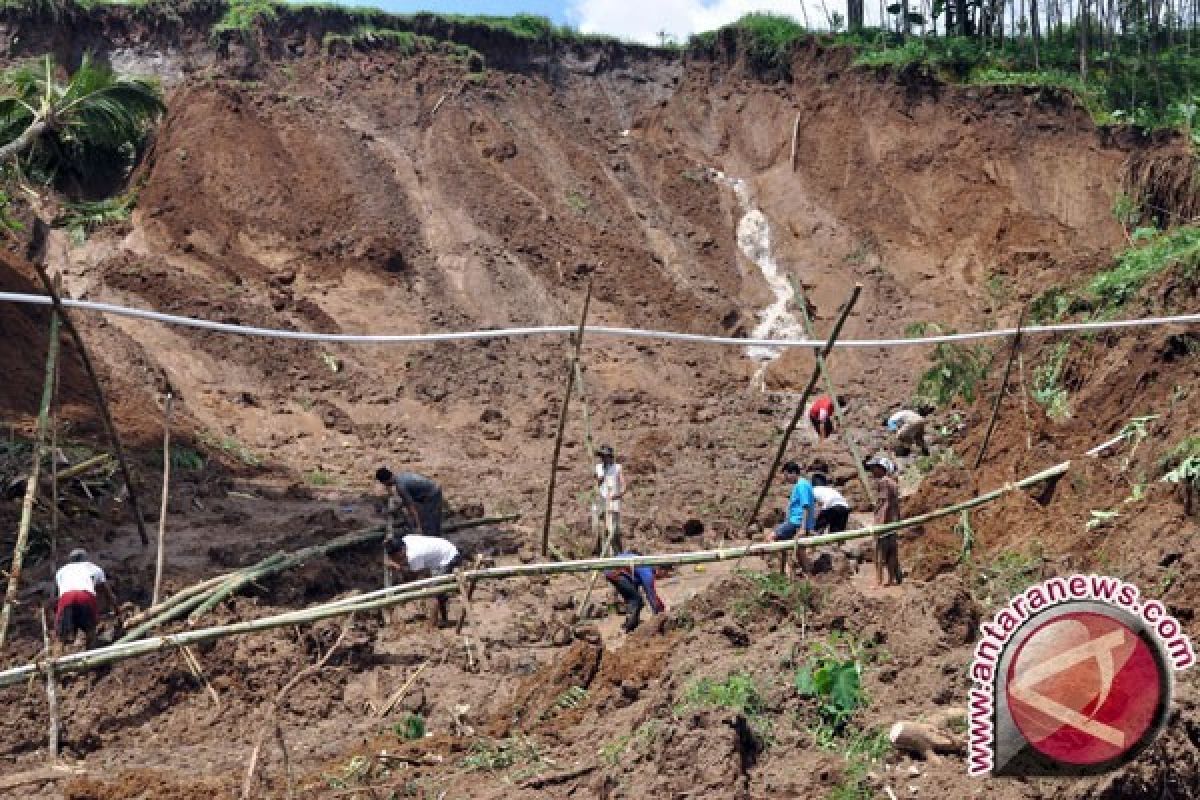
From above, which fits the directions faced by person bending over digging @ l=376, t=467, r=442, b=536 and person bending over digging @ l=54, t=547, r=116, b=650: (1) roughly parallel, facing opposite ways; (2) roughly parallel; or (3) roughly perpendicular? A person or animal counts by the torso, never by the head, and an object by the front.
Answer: roughly perpendicular

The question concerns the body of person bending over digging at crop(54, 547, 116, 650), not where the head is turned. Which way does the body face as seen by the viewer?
away from the camera

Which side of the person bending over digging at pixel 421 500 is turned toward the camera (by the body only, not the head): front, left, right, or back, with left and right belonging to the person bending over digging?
left

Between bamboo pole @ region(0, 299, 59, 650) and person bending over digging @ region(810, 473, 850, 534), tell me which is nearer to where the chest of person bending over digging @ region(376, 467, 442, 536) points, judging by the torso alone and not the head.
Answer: the bamboo pole

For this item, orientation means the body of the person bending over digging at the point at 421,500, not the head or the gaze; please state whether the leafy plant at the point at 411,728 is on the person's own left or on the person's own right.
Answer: on the person's own left

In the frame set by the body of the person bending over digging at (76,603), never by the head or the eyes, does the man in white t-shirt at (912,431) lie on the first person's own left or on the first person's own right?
on the first person's own right

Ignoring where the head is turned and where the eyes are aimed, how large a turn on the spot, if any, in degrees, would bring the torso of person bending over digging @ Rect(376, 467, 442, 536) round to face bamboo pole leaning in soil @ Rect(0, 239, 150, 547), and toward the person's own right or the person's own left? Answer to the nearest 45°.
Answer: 0° — they already face it

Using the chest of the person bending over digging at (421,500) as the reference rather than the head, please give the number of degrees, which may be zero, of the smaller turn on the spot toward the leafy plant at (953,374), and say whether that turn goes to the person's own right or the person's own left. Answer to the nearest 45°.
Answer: approximately 135° to the person's own right

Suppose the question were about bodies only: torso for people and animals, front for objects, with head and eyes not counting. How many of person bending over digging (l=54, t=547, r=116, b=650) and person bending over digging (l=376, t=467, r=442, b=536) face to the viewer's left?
1
